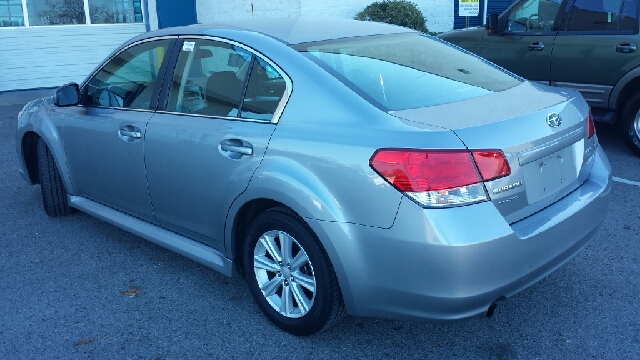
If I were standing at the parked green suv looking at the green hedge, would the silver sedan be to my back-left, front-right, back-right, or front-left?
back-left

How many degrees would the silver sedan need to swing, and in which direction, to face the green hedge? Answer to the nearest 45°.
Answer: approximately 45° to its right

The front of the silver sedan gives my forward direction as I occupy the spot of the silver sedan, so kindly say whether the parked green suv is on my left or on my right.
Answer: on my right

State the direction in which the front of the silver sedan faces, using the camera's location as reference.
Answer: facing away from the viewer and to the left of the viewer

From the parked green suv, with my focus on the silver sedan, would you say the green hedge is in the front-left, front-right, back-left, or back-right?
back-right
